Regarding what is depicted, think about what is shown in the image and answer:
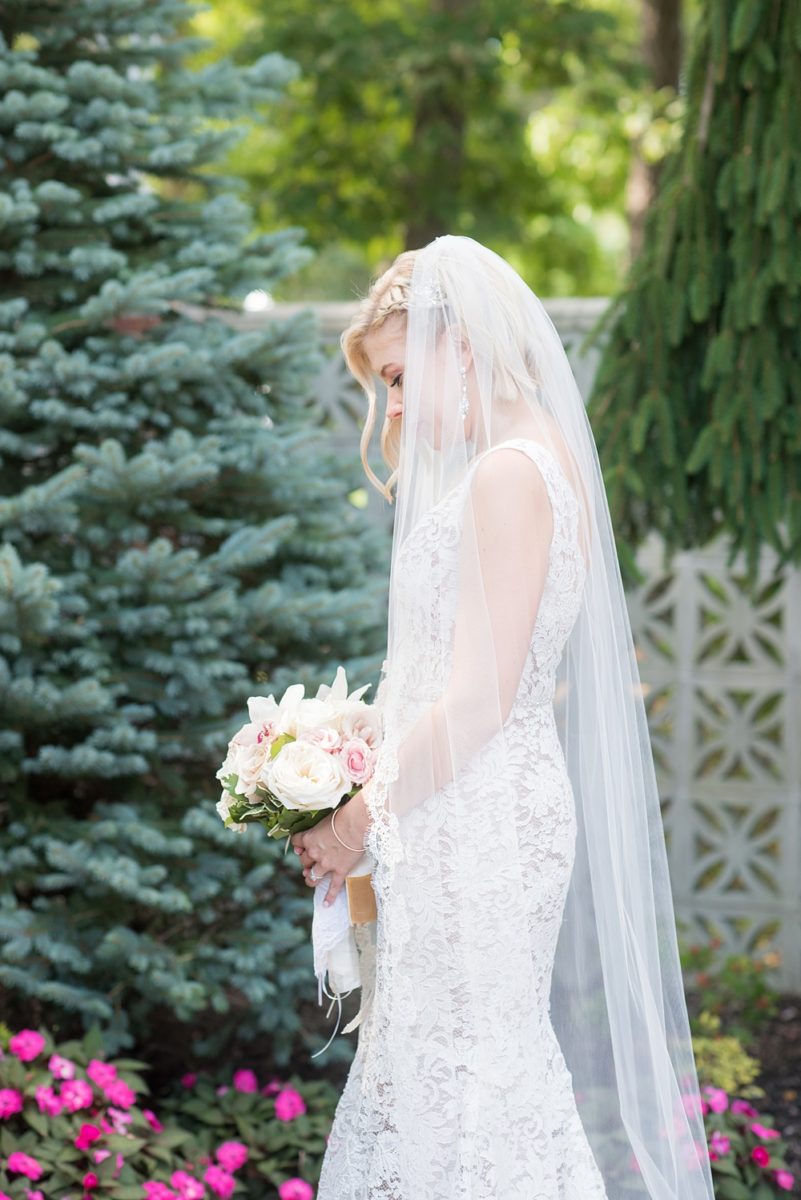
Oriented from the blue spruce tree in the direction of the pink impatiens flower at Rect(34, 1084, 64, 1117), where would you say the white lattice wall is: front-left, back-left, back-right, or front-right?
back-left

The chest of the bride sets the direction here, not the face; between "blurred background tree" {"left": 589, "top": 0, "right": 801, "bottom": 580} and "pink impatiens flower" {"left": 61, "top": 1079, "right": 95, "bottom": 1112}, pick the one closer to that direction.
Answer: the pink impatiens flower

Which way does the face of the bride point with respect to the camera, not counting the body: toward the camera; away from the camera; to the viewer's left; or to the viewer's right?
to the viewer's left

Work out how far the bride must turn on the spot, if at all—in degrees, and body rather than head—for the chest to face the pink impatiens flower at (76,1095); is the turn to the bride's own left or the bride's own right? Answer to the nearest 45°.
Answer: approximately 45° to the bride's own right

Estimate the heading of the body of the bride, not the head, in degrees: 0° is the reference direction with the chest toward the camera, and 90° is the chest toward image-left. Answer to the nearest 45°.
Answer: approximately 90°

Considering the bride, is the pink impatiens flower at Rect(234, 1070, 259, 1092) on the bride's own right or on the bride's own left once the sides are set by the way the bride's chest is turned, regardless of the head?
on the bride's own right
